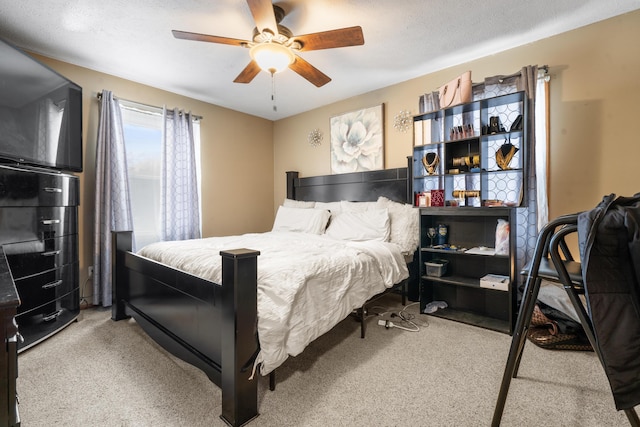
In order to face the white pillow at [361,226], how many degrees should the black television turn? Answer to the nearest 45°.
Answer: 0° — it already faces it

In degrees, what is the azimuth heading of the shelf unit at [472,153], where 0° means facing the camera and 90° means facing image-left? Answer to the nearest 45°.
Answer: approximately 45°

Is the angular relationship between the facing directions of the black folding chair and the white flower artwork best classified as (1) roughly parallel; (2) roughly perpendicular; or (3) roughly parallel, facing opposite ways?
roughly perpendicular

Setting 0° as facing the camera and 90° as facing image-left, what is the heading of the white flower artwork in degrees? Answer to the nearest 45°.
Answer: approximately 45°

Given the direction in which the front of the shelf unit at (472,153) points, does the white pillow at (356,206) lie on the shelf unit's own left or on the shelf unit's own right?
on the shelf unit's own right

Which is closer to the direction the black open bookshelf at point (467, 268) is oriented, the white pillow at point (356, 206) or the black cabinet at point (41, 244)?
the black cabinet

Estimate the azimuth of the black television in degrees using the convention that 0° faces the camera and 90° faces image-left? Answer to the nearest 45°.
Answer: approximately 315°

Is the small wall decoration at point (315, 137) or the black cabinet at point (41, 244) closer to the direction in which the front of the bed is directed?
the black cabinet

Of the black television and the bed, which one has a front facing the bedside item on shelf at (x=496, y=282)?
the black television

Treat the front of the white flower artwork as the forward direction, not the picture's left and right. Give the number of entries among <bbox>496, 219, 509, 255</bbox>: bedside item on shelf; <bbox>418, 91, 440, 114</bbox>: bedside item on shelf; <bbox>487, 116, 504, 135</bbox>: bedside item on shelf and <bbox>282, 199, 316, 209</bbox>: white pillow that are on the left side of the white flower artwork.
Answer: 3
